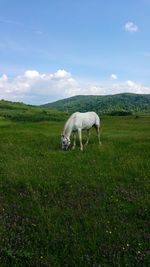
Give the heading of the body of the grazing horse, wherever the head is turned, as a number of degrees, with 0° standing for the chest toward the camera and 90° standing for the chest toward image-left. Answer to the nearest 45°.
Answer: approximately 45°
